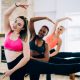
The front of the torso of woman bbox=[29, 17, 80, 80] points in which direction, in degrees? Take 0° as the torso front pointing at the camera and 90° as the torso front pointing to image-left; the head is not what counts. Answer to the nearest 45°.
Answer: approximately 0°
